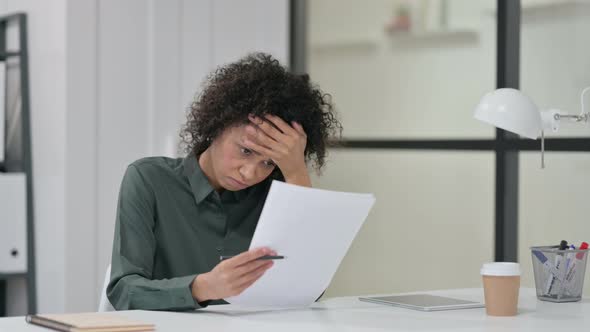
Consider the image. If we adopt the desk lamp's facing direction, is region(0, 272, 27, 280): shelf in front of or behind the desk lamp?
in front

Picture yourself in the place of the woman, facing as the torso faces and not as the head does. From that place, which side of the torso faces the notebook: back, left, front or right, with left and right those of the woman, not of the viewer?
right

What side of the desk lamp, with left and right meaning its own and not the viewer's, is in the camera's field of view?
left

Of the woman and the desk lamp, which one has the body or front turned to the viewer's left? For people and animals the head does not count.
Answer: the desk lamp

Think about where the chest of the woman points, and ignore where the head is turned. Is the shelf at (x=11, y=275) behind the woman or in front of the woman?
behind

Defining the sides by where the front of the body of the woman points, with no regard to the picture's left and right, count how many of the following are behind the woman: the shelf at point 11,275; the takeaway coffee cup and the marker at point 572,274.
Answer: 1

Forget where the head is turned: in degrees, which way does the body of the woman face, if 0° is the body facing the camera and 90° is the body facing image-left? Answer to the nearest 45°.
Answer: approximately 315°

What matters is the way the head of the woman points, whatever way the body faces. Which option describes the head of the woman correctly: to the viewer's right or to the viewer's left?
to the viewer's right

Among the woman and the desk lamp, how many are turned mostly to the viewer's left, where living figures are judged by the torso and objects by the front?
1
